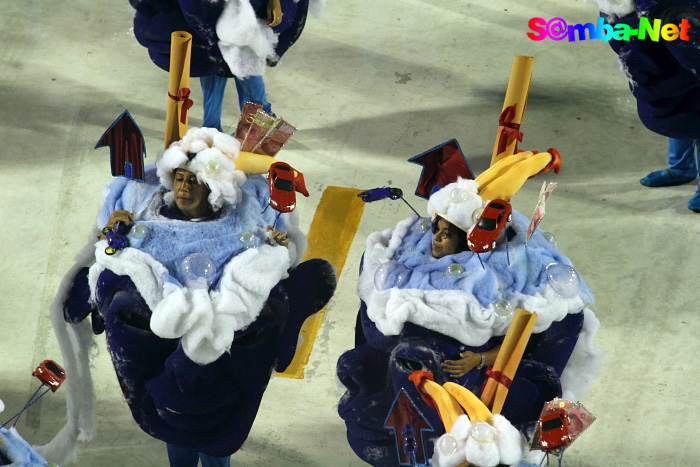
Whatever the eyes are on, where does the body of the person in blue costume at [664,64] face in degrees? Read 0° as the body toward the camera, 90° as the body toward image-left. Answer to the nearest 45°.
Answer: approximately 90°

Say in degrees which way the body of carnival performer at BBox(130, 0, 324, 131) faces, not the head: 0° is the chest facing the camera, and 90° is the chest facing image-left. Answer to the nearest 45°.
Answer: approximately 0°

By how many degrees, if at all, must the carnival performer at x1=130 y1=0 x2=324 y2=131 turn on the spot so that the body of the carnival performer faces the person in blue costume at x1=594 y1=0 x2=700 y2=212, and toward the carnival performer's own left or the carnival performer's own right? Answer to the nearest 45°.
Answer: approximately 90° to the carnival performer's own left

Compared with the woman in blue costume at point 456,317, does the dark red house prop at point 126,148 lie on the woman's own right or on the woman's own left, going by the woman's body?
on the woman's own right

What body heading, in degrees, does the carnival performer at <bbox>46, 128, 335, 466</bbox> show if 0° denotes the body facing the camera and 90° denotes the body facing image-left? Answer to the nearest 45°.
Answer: approximately 0°

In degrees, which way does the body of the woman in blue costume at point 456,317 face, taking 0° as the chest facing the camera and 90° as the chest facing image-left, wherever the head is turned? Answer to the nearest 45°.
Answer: approximately 45°

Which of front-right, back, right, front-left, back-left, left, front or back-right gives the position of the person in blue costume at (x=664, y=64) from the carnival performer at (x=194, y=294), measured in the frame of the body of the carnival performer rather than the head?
back-left
